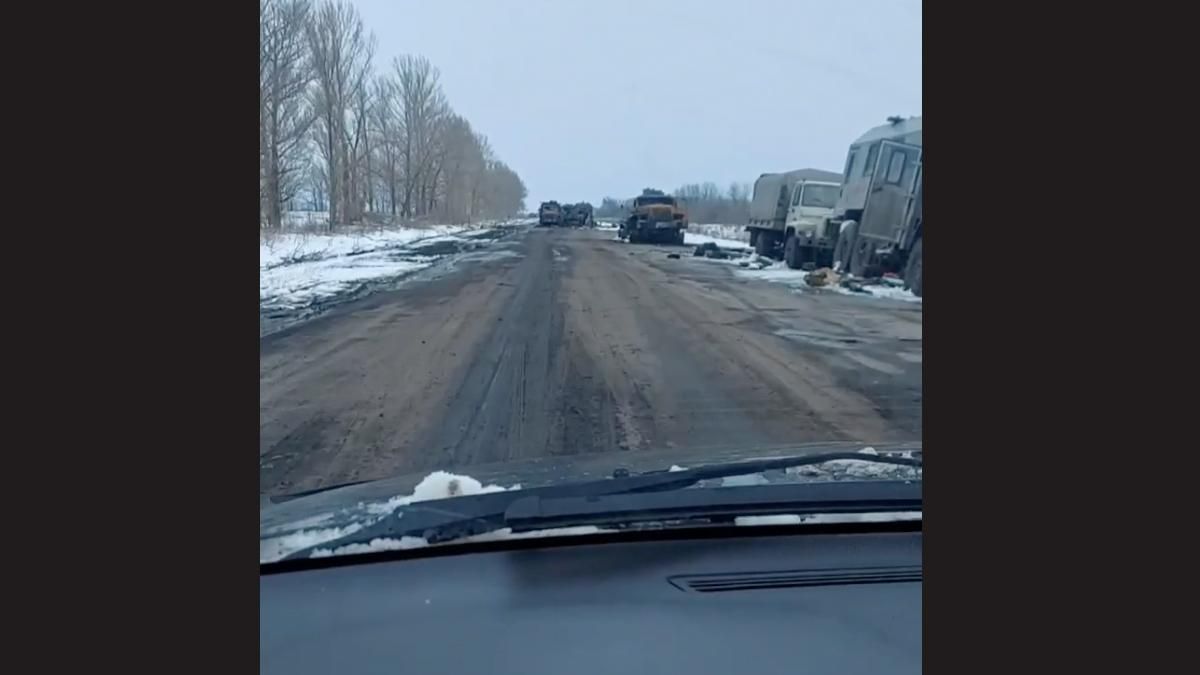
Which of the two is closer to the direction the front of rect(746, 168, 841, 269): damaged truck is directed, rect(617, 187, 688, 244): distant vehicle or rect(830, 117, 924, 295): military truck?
the military truck

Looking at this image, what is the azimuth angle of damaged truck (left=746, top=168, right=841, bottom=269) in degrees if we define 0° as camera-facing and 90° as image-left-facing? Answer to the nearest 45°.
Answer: approximately 315°
